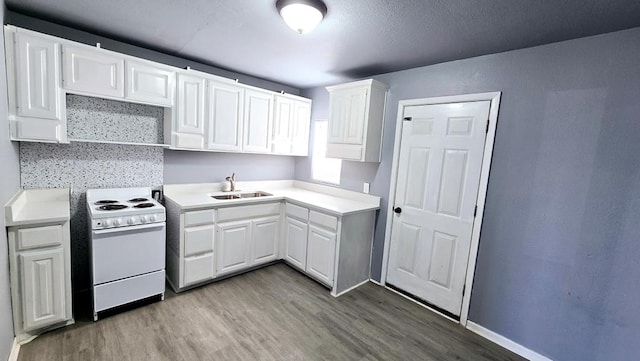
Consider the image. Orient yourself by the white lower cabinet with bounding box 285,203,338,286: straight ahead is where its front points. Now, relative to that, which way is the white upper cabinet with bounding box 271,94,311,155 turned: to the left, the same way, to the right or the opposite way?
to the left

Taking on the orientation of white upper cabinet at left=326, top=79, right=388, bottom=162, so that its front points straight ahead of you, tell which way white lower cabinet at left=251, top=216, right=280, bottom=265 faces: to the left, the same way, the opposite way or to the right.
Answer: to the left

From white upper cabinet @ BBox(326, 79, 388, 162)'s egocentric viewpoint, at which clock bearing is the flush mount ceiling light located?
The flush mount ceiling light is roughly at 11 o'clock from the white upper cabinet.

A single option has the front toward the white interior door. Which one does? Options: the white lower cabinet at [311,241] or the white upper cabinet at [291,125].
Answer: the white upper cabinet

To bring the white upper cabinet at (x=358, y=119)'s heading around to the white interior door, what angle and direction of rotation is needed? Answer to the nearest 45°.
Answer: approximately 135° to its left

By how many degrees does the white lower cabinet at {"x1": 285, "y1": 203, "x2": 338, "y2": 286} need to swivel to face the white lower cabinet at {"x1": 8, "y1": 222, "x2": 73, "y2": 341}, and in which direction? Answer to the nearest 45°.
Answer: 0° — it already faces it

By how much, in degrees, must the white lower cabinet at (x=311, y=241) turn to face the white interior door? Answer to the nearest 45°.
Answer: approximately 135° to its left

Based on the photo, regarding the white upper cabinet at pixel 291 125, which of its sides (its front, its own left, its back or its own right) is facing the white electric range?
right

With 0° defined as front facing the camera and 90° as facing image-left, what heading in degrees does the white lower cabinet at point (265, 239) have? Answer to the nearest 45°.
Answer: approximately 315°
